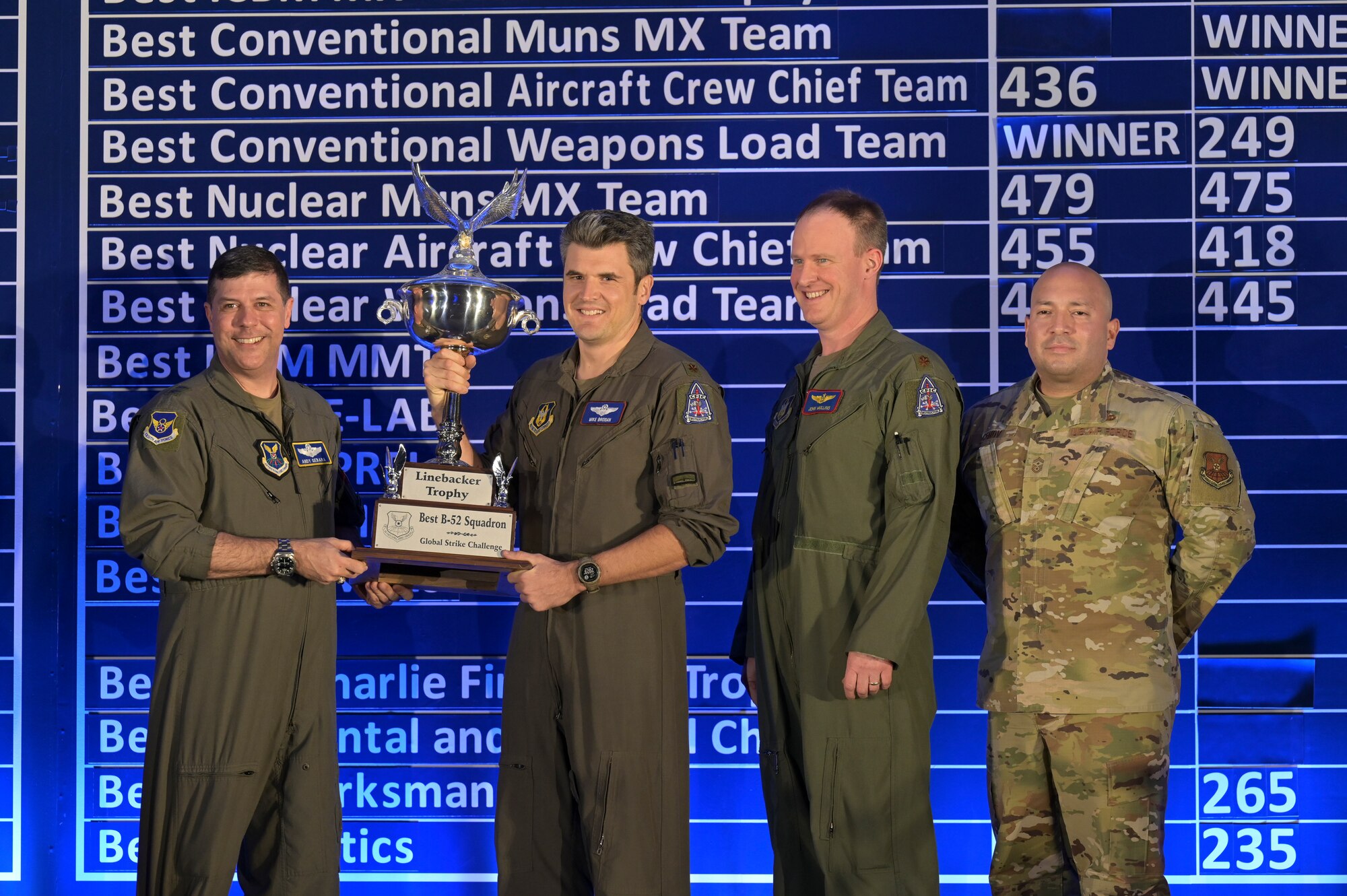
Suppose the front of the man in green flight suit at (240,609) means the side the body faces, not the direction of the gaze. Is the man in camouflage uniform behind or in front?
in front

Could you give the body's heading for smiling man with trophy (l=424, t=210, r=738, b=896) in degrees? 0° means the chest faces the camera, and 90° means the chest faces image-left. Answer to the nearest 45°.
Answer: approximately 45°

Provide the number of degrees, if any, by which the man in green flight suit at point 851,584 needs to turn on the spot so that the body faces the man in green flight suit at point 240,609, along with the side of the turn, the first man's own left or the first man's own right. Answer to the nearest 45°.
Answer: approximately 45° to the first man's own right

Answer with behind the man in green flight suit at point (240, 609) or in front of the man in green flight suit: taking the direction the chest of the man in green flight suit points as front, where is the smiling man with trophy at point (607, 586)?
in front

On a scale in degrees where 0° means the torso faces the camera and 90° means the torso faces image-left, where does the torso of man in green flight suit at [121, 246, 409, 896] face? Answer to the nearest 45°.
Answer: approximately 315°

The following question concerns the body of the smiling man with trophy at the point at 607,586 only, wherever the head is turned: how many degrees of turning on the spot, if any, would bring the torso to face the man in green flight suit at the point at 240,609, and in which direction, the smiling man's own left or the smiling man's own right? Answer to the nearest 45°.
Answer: approximately 45° to the smiling man's own right
